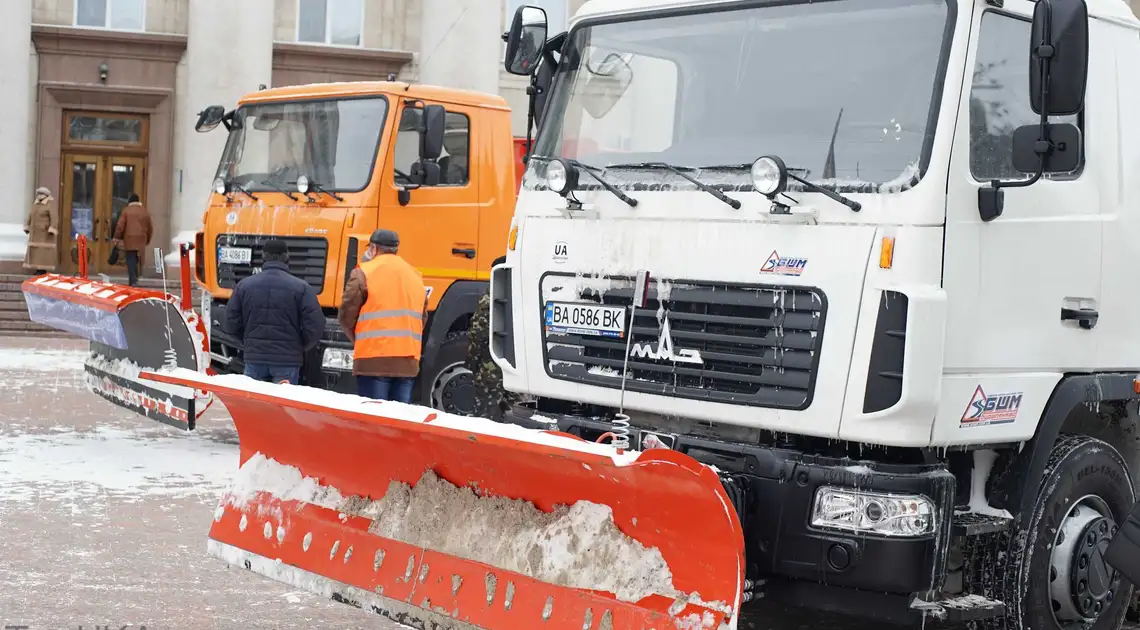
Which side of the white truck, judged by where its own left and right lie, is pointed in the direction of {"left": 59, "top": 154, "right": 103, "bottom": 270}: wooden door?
right

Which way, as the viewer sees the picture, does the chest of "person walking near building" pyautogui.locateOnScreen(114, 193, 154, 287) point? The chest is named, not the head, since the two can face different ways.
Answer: away from the camera

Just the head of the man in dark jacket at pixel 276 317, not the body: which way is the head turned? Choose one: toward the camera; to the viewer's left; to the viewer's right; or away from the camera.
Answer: away from the camera

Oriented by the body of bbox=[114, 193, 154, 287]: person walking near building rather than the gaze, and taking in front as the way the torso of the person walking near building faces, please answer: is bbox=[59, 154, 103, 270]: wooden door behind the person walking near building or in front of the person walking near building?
in front

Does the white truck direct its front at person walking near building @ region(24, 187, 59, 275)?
no

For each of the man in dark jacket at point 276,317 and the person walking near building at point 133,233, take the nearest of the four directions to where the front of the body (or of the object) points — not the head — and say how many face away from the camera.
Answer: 2

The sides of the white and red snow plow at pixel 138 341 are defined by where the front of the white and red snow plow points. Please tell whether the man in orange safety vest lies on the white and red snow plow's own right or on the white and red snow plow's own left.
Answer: on the white and red snow plow's own left

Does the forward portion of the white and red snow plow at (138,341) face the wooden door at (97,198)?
no

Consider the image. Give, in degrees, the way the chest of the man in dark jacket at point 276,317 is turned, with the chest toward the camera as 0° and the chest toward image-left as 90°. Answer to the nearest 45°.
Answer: approximately 180°

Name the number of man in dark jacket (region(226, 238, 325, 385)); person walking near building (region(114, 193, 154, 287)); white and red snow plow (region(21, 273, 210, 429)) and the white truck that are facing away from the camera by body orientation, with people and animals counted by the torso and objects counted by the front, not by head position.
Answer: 2

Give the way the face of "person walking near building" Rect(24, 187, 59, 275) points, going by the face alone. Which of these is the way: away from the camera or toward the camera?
toward the camera

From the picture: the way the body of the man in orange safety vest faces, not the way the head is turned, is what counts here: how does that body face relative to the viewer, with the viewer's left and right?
facing away from the viewer and to the left of the viewer

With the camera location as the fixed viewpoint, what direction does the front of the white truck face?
facing the viewer and to the left of the viewer

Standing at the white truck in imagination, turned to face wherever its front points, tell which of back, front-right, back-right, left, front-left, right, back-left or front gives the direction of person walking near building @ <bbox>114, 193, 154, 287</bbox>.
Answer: right

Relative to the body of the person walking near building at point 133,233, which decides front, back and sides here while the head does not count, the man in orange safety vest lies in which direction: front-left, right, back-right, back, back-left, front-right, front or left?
back

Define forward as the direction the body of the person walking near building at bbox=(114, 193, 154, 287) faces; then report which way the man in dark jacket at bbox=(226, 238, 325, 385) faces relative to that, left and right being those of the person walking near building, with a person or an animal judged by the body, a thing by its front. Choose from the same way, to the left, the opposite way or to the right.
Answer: the same way
